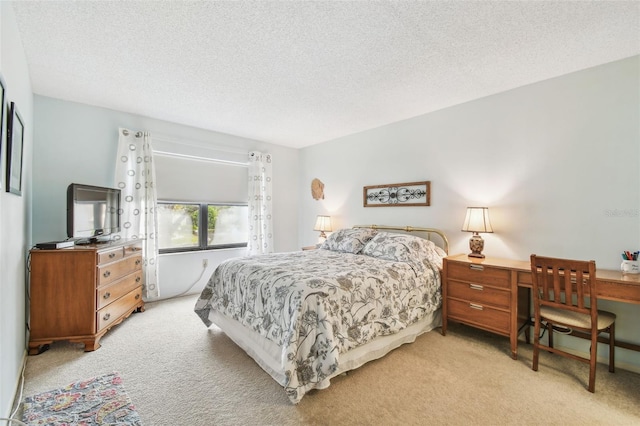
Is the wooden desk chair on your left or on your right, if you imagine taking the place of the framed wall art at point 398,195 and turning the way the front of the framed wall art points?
on your left

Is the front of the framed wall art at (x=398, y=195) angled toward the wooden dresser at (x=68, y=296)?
yes

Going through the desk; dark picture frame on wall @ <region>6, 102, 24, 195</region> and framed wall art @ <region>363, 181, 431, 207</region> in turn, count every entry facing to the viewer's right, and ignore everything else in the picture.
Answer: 1

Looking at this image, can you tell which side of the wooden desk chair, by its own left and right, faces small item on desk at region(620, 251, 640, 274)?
front

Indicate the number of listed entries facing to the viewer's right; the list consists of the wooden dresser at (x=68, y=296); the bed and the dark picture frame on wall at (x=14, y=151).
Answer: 2

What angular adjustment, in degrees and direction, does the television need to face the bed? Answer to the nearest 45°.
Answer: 0° — it already faces it

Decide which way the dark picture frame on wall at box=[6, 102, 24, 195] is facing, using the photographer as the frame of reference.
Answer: facing to the right of the viewer

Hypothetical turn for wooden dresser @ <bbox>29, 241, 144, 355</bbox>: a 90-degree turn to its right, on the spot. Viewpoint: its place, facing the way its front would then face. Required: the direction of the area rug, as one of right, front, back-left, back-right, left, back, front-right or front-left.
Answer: front

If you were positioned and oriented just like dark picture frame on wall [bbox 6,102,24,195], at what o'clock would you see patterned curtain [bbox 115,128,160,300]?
The patterned curtain is roughly at 10 o'clock from the dark picture frame on wall.

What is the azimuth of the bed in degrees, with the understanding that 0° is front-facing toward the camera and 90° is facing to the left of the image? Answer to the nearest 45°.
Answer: approximately 45°

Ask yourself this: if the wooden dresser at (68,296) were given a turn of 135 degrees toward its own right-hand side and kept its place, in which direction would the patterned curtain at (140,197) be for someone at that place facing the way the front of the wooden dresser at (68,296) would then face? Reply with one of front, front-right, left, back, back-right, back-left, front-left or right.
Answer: back

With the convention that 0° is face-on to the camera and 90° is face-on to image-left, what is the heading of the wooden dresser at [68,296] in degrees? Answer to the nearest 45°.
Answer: approximately 270°

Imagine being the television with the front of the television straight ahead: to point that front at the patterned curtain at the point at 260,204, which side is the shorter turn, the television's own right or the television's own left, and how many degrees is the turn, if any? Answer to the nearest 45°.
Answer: approximately 45° to the television's own left

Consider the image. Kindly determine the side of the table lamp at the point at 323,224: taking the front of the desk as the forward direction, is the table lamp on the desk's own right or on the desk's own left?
on the desk's own right

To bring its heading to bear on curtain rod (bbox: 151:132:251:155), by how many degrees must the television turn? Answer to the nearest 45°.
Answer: approximately 90° to its left

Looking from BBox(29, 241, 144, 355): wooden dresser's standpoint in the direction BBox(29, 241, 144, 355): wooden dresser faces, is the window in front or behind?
in front

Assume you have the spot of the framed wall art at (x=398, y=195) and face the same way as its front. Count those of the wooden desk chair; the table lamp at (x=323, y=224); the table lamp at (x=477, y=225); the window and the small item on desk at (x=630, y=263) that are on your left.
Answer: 3
